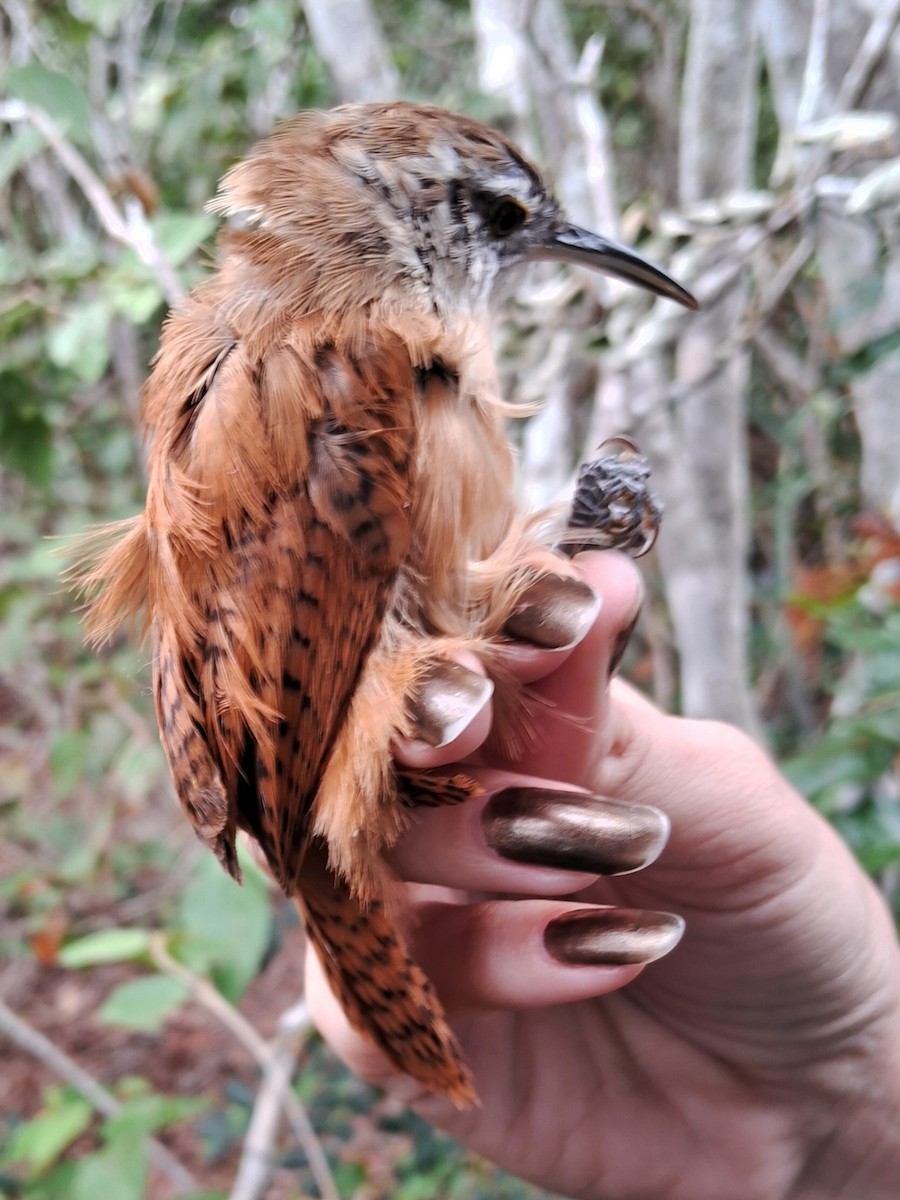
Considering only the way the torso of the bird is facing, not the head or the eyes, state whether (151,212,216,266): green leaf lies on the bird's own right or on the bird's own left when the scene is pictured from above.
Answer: on the bird's own left

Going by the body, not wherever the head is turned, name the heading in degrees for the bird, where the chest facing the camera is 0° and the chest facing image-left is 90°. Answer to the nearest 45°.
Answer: approximately 270°
